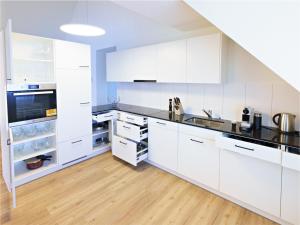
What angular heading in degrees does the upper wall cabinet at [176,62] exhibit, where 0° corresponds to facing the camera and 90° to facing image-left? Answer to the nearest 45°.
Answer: approximately 45°

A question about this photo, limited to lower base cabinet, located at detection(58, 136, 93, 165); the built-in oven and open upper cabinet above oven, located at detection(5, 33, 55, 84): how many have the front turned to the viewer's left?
0

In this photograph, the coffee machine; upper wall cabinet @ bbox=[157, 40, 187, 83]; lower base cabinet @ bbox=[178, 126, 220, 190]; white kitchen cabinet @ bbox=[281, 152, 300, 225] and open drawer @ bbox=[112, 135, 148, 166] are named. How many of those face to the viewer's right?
0

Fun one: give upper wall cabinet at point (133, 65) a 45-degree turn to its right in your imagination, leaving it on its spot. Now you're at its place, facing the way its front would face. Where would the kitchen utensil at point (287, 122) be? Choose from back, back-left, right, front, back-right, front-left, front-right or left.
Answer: back-left

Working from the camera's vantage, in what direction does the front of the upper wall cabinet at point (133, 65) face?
facing the viewer and to the left of the viewer

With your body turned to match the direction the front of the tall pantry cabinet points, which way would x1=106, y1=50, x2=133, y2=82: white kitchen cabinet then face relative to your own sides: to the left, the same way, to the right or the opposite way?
to the right

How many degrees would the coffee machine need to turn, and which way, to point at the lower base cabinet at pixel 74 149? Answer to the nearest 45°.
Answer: approximately 45° to its right

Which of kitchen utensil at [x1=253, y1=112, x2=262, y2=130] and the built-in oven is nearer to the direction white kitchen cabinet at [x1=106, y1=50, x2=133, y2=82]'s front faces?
the built-in oven

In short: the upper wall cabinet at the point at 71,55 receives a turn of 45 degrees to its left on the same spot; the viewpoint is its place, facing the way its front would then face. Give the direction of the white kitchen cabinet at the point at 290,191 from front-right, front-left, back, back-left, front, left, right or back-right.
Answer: front-right

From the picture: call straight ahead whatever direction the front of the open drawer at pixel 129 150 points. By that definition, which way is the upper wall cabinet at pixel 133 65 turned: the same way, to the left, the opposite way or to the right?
the same way
